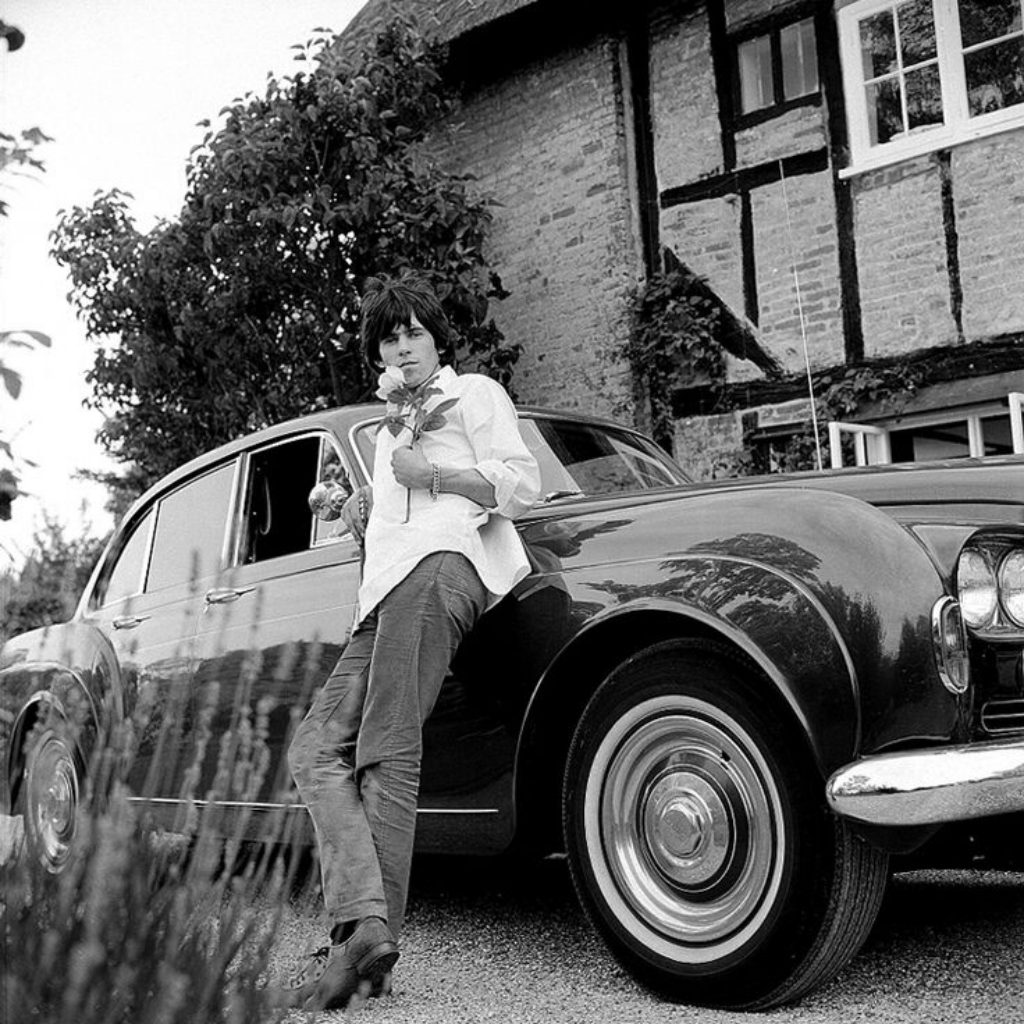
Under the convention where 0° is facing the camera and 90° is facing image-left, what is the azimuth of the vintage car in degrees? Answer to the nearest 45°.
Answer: approximately 315°

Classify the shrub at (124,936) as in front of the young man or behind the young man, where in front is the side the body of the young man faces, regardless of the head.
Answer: in front

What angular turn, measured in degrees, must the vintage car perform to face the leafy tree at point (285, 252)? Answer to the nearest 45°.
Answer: approximately 135° to its left

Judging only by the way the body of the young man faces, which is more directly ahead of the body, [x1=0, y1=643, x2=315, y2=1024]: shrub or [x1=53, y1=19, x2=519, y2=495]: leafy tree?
the shrub

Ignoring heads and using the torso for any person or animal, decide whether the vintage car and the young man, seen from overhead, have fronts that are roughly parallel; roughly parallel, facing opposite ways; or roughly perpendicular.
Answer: roughly perpendicular

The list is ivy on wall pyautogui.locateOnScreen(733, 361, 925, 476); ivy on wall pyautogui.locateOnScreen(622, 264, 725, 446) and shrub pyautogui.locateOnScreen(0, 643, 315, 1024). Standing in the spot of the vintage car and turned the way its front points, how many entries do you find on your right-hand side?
1

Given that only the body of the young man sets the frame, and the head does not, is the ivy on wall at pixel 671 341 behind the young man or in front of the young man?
behind

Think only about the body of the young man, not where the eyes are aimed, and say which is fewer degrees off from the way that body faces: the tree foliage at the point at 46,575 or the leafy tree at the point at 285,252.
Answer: the tree foliage

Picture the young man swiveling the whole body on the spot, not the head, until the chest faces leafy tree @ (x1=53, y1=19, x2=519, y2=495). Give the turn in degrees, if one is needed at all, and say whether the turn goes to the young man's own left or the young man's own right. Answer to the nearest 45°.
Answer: approximately 135° to the young man's own right

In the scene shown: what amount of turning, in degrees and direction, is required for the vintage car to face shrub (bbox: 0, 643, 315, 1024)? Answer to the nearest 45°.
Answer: approximately 90° to its right
